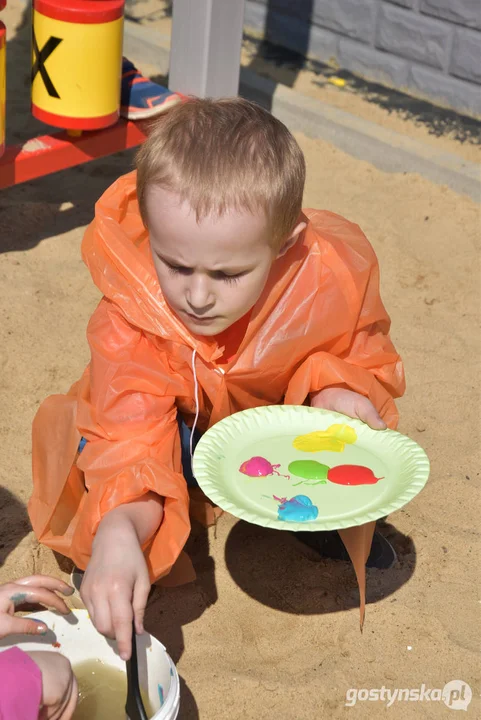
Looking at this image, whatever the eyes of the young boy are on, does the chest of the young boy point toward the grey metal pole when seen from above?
no

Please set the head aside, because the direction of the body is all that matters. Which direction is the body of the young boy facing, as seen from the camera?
toward the camera

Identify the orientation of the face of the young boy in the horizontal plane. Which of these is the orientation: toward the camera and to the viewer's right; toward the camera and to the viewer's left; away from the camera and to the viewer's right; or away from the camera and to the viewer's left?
toward the camera and to the viewer's left

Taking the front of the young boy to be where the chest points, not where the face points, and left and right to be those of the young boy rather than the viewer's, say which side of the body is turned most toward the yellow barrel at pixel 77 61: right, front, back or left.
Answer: back

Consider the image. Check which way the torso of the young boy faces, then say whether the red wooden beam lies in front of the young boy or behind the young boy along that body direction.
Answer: behind

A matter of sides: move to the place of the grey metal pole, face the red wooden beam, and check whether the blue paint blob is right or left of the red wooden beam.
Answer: left

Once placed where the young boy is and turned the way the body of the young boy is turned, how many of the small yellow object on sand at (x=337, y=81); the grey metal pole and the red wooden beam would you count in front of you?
0

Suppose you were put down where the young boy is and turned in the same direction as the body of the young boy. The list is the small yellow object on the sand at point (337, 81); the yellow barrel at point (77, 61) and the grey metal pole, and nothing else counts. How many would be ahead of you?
0

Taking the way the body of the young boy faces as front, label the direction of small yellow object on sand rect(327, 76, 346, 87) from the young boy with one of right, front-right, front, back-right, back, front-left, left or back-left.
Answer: back
